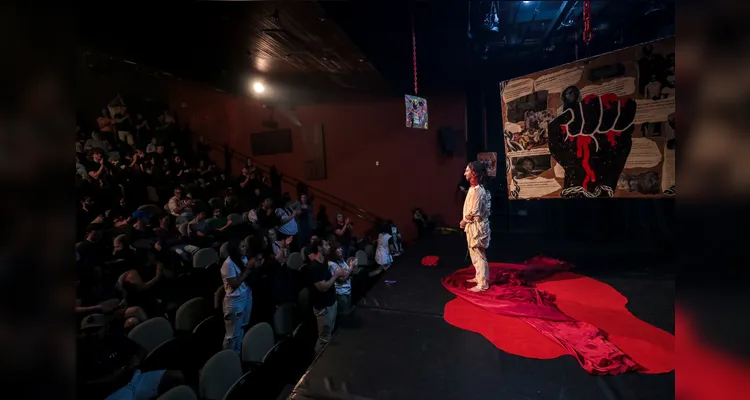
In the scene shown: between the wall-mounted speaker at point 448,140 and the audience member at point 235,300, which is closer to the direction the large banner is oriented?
the audience member

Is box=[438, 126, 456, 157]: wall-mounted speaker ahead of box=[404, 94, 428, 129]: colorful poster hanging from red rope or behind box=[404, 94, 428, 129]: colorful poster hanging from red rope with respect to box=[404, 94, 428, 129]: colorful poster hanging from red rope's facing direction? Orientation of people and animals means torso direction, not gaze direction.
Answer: behind

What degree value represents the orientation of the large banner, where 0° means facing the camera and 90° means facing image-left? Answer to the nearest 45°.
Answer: approximately 45°

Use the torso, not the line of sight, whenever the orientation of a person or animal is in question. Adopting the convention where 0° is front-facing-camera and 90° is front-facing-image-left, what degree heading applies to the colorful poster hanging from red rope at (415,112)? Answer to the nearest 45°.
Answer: approximately 0°

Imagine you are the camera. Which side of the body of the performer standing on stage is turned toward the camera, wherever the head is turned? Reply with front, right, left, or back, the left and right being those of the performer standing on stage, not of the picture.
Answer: left

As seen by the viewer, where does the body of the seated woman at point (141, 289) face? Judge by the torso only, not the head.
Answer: to the viewer's right

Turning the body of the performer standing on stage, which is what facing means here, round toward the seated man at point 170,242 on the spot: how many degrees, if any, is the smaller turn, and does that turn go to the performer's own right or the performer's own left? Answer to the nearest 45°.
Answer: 0° — they already face them

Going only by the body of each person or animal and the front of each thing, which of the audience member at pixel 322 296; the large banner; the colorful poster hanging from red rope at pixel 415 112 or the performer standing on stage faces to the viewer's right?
the audience member
